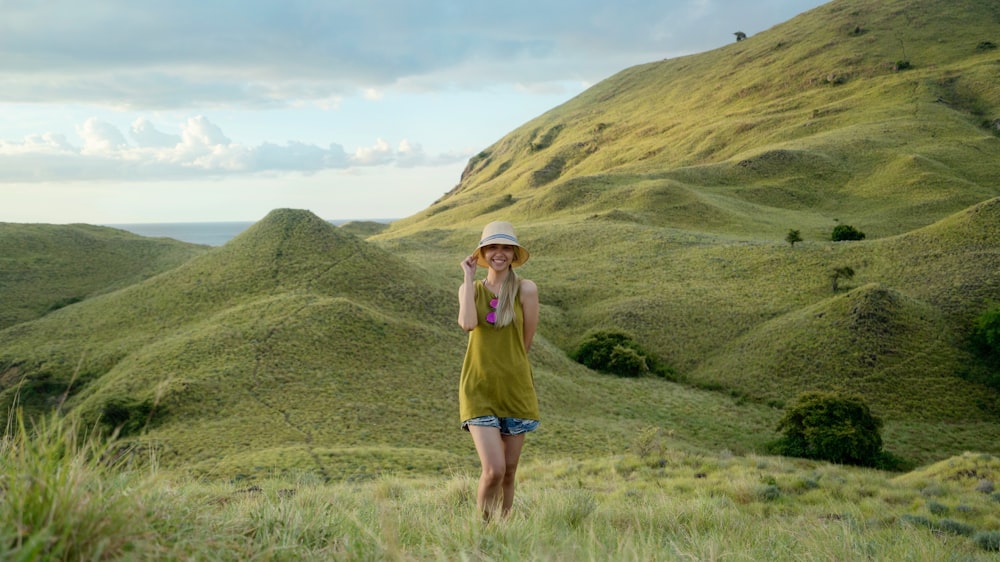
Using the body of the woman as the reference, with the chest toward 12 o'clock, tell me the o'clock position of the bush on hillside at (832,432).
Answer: The bush on hillside is roughly at 7 o'clock from the woman.

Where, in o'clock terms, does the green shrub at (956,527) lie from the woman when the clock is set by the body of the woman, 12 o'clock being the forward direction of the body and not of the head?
The green shrub is roughly at 8 o'clock from the woman.

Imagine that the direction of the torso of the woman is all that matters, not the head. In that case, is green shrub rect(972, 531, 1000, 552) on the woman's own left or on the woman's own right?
on the woman's own left

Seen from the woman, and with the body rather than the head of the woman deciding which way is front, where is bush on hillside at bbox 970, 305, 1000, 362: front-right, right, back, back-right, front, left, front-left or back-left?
back-left

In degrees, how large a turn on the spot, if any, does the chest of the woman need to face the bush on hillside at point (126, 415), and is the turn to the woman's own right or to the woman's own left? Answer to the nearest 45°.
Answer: approximately 135° to the woman's own right

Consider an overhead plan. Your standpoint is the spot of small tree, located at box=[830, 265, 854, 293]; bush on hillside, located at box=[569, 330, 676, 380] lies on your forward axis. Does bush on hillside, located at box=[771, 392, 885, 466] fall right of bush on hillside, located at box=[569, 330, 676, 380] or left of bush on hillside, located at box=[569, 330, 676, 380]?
left

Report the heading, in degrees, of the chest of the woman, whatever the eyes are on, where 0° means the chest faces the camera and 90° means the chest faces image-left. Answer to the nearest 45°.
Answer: approximately 0°

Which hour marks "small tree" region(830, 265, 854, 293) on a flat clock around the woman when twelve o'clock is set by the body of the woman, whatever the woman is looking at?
The small tree is roughly at 7 o'clock from the woman.

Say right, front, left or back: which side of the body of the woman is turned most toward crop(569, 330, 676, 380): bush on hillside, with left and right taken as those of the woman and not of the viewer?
back

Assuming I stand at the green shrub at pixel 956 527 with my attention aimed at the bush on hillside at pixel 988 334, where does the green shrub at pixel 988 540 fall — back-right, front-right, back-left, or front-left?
back-right
